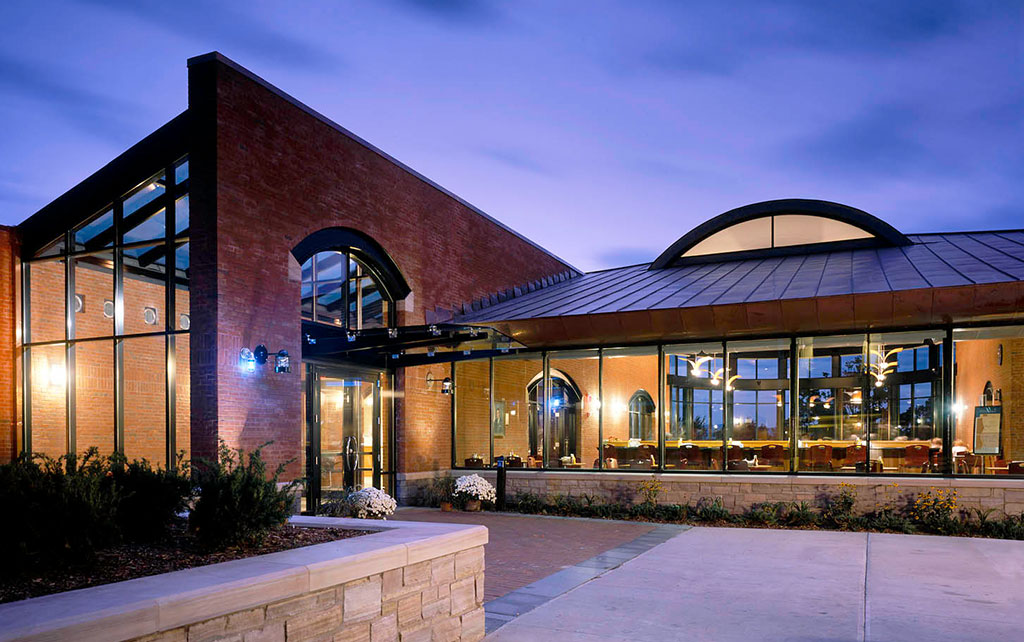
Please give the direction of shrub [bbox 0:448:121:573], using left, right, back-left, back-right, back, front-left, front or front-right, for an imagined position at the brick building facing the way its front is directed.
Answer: front-right

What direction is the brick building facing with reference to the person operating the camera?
facing the viewer and to the right of the viewer

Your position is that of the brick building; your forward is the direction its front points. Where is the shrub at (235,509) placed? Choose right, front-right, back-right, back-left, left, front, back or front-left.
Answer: front-right

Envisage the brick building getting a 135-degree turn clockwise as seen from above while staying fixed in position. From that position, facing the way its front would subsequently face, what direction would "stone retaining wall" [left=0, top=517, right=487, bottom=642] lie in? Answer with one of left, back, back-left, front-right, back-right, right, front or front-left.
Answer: left
